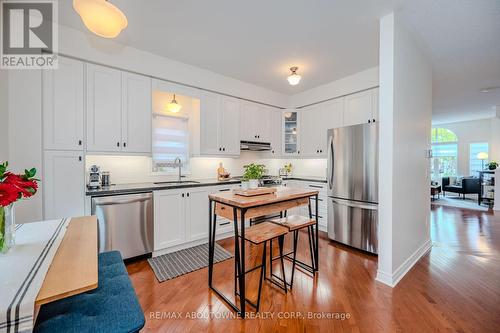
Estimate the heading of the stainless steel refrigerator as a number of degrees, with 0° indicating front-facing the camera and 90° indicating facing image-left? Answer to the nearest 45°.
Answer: approximately 45°

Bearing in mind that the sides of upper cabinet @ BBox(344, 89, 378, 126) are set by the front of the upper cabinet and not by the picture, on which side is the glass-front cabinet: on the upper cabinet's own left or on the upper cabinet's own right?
on the upper cabinet's own right

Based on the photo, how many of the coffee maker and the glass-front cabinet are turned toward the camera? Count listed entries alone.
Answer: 2

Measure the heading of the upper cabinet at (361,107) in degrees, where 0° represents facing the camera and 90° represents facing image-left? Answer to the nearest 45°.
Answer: approximately 45°

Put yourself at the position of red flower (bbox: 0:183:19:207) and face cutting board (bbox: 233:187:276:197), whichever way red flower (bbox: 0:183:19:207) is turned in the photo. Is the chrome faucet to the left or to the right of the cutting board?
left

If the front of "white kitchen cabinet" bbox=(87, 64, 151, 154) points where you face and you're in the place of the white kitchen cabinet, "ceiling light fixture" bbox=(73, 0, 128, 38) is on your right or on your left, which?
on your right

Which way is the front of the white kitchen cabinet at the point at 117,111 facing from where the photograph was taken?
facing the viewer and to the right of the viewer
